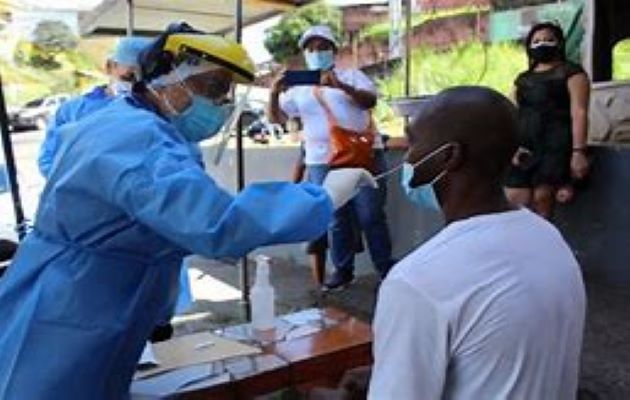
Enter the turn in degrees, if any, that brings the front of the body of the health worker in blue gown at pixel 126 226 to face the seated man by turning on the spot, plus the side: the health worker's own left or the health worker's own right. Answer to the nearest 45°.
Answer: approximately 45° to the health worker's own right

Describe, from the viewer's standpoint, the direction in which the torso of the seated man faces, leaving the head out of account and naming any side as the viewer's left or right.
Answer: facing away from the viewer and to the left of the viewer

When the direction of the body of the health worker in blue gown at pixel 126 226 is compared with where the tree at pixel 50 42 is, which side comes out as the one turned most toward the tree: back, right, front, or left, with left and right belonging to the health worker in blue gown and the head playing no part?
left

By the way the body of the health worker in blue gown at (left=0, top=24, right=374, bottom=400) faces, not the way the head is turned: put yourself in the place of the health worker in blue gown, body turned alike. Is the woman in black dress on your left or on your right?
on your left

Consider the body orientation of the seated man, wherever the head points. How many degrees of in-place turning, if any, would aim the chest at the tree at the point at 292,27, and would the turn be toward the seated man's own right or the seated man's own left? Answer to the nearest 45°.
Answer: approximately 45° to the seated man's own right

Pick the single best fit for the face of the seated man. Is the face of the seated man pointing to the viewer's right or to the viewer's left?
to the viewer's left

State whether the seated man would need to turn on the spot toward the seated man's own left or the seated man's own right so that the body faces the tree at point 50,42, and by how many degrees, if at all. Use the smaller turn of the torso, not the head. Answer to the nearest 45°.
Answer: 0° — they already face it

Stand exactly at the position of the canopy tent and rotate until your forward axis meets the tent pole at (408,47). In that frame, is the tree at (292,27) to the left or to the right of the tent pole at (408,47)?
left

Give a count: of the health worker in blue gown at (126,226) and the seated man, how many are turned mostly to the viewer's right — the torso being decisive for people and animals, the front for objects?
1

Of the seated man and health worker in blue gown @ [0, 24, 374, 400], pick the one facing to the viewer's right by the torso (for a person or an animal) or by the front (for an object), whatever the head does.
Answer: the health worker in blue gown

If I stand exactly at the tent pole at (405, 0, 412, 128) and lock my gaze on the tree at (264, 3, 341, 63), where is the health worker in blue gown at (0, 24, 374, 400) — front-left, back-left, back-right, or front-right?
back-left

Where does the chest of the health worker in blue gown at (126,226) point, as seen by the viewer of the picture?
to the viewer's right
